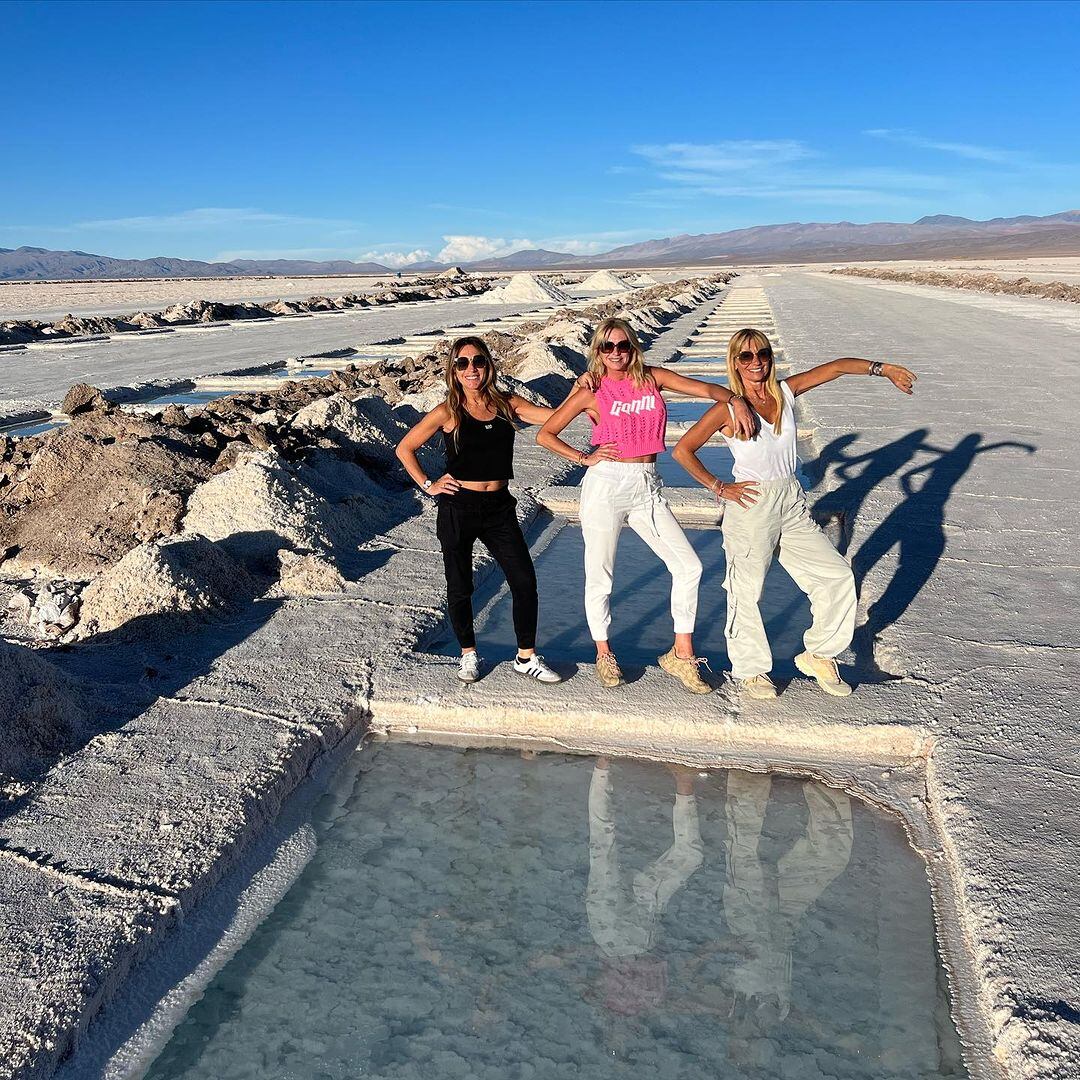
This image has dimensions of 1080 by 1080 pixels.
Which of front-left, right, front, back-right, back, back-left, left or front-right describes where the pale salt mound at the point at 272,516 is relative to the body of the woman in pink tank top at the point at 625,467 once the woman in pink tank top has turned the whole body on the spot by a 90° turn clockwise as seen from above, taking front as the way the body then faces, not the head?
front-right

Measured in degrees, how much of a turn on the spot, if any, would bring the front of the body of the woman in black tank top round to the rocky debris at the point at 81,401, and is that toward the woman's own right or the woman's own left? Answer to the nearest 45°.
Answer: approximately 135° to the woman's own right

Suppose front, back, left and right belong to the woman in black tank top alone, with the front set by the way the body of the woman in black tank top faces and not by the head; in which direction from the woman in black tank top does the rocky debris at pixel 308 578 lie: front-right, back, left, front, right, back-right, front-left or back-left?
back-right

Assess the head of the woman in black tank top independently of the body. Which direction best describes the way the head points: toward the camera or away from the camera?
toward the camera

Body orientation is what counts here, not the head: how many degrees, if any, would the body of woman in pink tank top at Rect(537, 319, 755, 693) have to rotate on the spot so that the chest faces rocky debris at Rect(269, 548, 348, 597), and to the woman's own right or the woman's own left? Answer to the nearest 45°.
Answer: approximately 135° to the woman's own right

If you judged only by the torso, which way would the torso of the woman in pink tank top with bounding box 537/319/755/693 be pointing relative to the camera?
toward the camera

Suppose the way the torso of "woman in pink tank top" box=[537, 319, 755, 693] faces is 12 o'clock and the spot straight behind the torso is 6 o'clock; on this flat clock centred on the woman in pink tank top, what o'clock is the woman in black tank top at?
The woman in black tank top is roughly at 3 o'clock from the woman in pink tank top.

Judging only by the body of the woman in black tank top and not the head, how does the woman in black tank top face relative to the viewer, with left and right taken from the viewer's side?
facing the viewer

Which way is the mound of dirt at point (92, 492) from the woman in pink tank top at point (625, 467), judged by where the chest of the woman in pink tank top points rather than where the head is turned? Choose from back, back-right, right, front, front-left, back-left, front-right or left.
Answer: back-right

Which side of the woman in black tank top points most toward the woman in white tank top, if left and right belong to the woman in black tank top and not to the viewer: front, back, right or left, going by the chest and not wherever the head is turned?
left

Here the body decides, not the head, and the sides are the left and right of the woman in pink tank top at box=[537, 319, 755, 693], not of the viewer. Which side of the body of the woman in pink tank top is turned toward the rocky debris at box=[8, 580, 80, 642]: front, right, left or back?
right

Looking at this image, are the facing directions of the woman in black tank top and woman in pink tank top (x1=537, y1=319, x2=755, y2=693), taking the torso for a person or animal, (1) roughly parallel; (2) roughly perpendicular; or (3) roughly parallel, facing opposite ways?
roughly parallel

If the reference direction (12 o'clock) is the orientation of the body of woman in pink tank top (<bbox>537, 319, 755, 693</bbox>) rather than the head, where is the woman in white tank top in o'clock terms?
The woman in white tank top is roughly at 9 o'clock from the woman in pink tank top.

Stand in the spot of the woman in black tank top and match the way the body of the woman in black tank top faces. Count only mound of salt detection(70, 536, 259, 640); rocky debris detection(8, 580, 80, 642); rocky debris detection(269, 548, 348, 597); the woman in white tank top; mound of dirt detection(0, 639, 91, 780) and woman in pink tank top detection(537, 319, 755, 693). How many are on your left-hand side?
2

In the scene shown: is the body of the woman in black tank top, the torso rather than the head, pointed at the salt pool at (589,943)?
yes

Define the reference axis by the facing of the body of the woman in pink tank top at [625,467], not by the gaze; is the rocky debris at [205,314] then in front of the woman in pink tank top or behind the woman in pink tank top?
behind

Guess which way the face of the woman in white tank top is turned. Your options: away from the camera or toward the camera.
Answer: toward the camera
